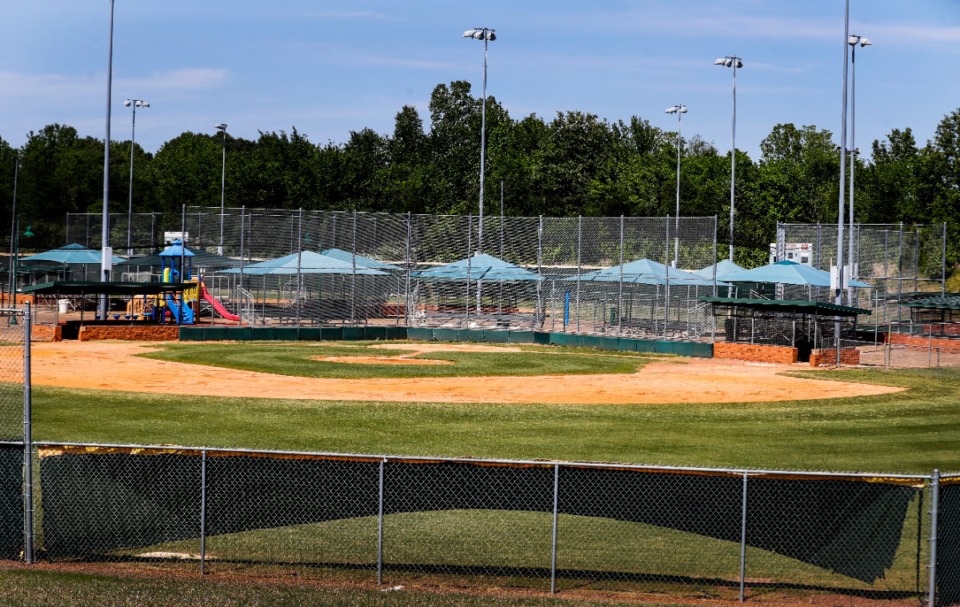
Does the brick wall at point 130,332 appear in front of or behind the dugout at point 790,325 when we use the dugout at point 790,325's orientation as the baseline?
in front

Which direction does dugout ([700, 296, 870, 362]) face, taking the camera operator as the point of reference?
facing the viewer and to the left of the viewer

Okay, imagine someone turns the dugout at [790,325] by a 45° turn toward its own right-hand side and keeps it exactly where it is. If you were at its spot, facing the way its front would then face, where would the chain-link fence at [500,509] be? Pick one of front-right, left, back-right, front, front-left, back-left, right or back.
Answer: left

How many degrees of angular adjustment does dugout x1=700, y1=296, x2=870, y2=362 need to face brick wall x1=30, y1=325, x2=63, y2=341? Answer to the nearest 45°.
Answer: approximately 45° to its right

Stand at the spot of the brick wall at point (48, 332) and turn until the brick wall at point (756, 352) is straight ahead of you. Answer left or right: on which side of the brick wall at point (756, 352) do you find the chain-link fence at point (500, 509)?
right
